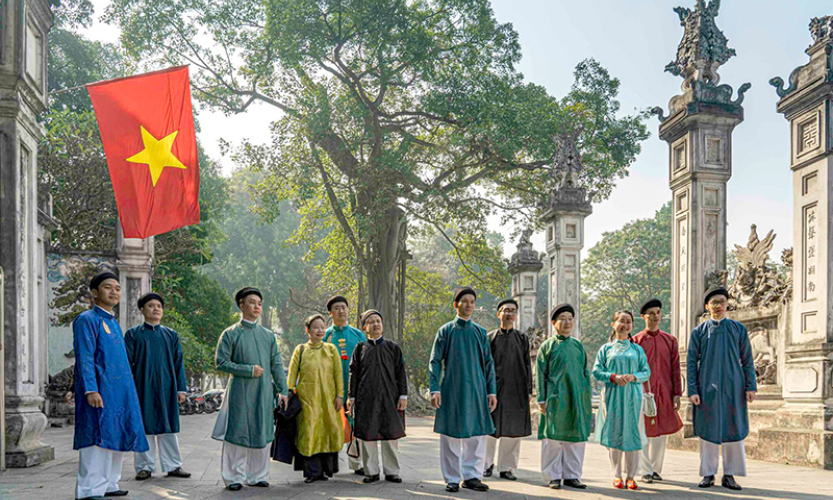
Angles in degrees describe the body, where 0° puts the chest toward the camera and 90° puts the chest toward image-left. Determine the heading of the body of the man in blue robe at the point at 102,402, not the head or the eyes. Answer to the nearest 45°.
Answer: approximately 315°

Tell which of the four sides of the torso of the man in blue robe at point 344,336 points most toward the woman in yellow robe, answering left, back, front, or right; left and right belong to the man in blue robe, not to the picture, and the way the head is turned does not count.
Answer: front

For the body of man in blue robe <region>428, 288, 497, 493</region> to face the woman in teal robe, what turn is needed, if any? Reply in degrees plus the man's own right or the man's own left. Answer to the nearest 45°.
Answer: approximately 90° to the man's own left

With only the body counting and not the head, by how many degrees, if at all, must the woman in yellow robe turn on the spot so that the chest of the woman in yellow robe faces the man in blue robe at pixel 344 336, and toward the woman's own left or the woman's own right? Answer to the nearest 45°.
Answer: approximately 180°

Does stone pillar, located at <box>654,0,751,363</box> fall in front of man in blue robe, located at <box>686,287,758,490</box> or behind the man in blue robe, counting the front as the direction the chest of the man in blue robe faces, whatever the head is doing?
behind

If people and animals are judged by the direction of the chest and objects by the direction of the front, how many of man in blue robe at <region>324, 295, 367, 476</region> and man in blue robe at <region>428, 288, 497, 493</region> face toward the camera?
2
